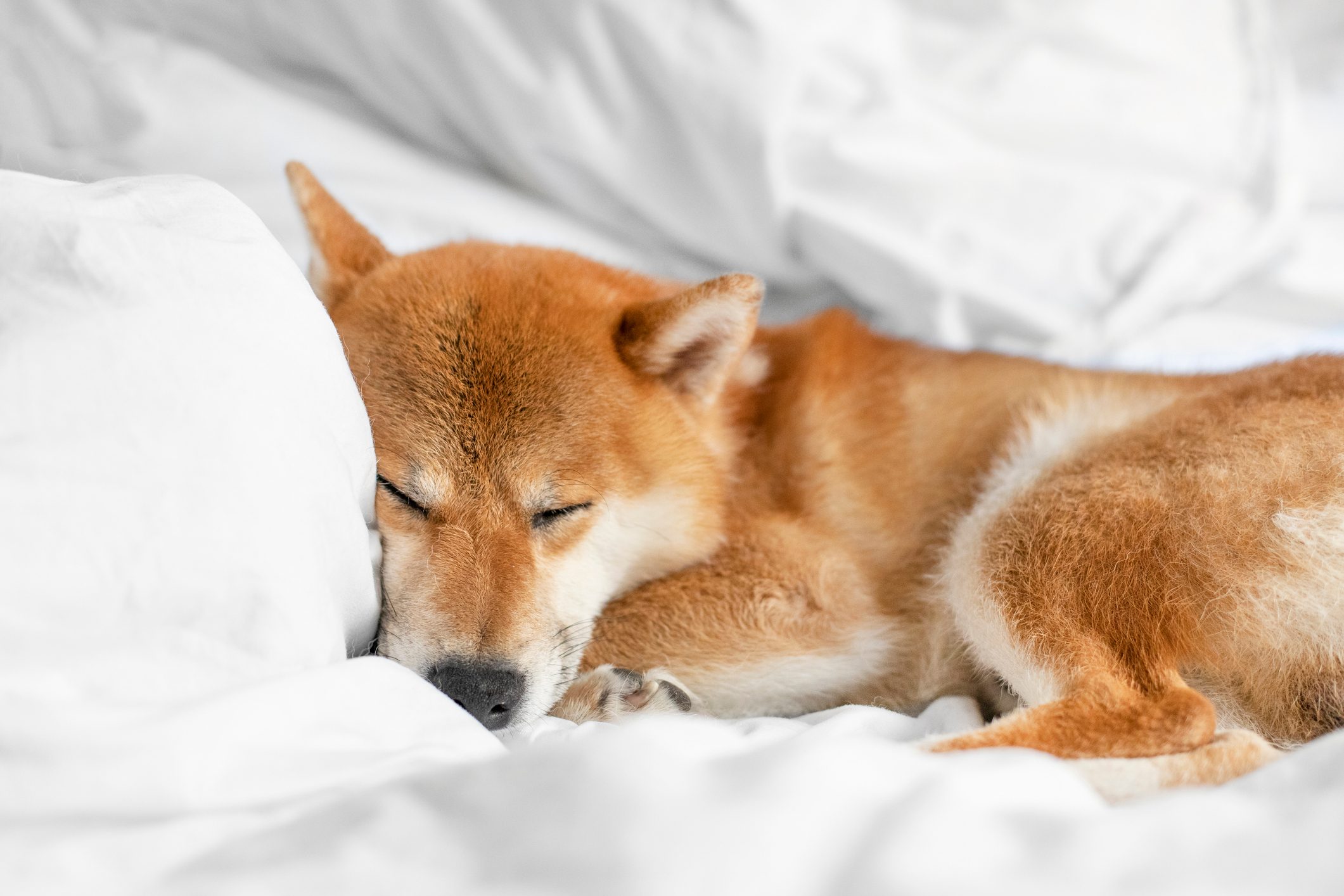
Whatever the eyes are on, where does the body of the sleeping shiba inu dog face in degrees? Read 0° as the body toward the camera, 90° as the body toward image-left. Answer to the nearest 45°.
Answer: approximately 90°

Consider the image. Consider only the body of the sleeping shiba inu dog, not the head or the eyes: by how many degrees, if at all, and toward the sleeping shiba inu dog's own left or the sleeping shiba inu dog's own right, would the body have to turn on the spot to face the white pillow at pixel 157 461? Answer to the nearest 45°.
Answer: approximately 45° to the sleeping shiba inu dog's own left
